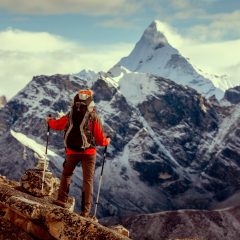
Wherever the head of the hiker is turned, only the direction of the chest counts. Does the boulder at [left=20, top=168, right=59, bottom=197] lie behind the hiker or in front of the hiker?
in front

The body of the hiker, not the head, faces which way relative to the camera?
away from the camera
